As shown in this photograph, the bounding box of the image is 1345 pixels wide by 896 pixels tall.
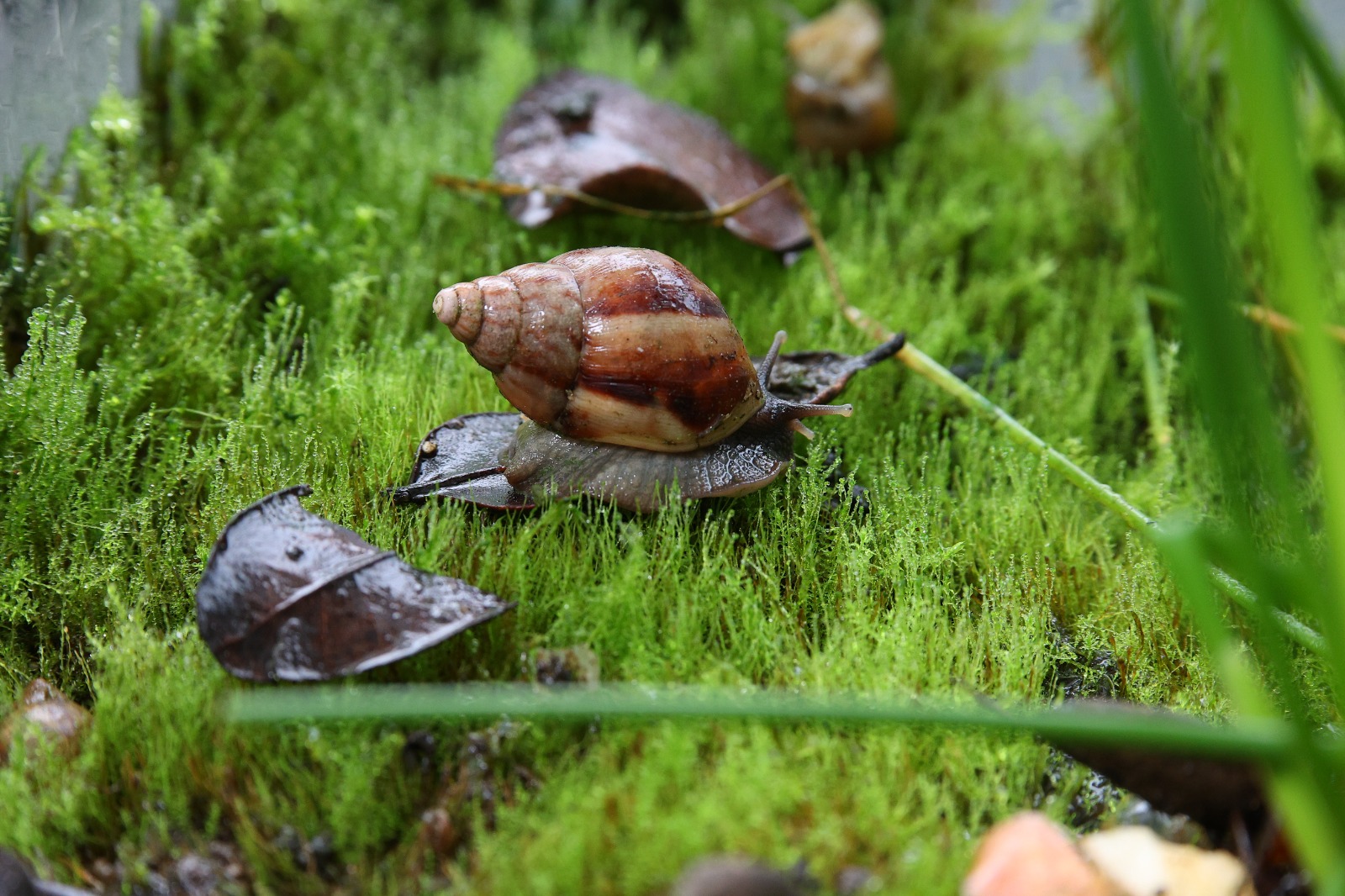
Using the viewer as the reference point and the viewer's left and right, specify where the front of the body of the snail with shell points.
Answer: facing to the right of the viewer

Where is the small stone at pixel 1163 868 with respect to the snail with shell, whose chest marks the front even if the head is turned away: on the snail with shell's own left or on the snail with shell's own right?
on the snail with shell's own right

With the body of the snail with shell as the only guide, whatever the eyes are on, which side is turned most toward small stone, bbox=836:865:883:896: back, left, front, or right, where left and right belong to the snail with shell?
right

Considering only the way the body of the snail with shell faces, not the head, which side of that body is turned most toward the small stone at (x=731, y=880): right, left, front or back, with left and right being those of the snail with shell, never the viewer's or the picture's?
right

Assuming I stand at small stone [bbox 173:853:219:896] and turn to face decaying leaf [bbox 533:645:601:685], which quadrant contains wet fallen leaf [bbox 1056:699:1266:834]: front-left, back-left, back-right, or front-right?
front-right

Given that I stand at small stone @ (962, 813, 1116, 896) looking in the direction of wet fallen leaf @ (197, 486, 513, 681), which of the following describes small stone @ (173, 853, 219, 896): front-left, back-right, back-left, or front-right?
front-left

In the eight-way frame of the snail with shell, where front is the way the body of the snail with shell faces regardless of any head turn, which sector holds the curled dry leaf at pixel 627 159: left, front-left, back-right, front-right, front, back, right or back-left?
left

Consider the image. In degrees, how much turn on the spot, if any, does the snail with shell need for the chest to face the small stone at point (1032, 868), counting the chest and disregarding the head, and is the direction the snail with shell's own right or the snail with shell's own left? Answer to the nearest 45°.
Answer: approximately 45° to the snail with shell's own right

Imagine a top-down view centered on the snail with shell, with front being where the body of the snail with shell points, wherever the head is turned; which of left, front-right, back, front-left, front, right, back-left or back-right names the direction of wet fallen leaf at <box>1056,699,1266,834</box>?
front-right

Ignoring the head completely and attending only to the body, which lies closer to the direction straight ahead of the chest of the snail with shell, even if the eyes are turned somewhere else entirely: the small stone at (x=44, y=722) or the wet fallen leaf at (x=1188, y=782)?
the wet fallen leaf
